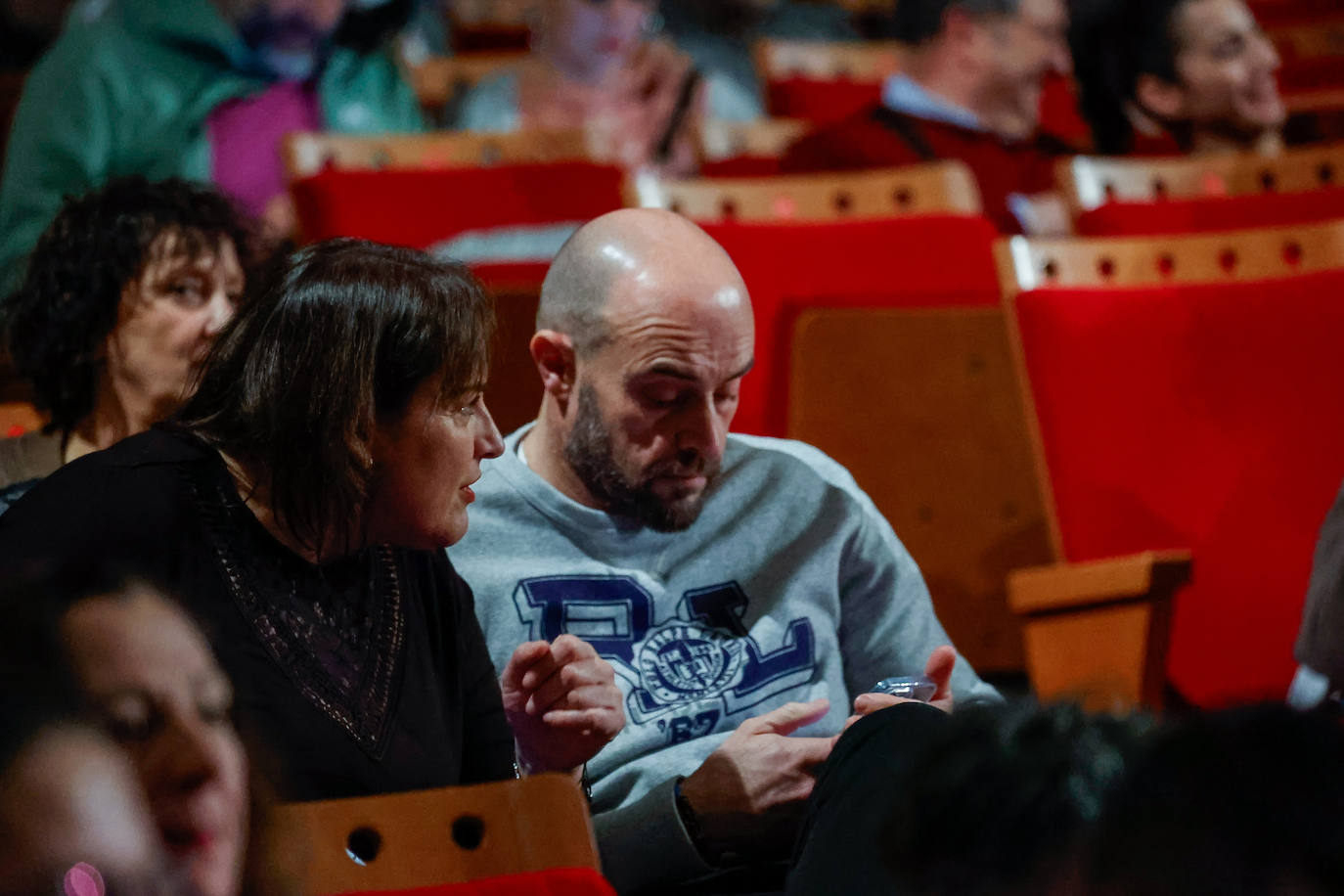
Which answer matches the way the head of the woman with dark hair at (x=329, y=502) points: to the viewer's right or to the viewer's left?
to the viewer's right

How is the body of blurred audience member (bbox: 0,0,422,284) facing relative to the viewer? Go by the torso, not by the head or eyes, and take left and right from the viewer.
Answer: facing the viewer and to the right of the viewer

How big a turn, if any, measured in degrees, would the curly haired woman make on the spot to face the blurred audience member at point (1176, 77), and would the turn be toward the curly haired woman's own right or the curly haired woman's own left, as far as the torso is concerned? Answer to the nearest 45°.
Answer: approximately 90° to the curly haired woman's own left

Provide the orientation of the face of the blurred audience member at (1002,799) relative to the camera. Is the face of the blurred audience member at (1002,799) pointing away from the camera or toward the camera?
away from the camera

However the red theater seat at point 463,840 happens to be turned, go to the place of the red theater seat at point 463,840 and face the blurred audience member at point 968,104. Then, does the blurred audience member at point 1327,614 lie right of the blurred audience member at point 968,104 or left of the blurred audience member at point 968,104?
right

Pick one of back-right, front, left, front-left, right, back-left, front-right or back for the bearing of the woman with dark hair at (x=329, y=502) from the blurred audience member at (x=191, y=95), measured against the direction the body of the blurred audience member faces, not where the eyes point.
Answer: front-right

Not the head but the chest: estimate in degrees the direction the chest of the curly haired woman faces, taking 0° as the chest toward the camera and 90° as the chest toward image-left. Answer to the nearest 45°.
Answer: approximately 315°

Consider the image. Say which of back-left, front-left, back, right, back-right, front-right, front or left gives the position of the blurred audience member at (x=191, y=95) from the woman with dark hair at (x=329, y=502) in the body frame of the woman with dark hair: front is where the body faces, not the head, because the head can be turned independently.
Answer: back-left
